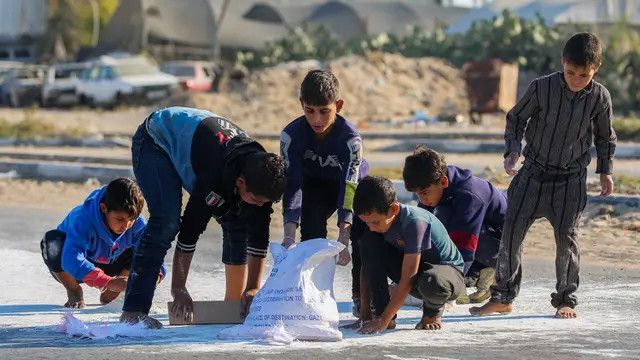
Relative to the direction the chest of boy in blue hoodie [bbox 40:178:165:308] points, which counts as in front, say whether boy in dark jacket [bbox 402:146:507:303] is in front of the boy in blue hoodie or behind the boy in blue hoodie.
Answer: in front

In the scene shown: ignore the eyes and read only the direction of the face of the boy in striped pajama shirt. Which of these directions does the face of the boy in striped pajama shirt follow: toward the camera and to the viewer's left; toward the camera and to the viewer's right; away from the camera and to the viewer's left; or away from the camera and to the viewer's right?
toward the camera and to the viewer's left

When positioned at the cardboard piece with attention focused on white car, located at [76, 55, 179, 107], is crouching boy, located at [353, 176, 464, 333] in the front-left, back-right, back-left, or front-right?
back-right

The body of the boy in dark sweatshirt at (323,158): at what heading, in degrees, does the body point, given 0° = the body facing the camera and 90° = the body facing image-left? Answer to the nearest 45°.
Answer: approximately 0°

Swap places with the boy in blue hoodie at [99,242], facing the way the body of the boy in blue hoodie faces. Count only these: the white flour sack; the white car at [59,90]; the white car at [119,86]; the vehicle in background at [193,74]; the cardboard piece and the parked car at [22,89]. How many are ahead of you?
2

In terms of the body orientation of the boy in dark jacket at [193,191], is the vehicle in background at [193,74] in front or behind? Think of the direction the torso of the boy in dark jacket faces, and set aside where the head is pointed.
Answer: behind

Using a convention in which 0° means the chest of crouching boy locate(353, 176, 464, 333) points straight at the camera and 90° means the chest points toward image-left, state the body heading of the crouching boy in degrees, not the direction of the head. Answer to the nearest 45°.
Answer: approximately 45°

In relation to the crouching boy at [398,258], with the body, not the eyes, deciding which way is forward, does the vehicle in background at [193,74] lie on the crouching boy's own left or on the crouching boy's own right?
on the crouching boy's own right

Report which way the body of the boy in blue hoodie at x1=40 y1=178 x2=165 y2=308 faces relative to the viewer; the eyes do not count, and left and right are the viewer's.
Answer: facing the viewer and to the right of the viewer

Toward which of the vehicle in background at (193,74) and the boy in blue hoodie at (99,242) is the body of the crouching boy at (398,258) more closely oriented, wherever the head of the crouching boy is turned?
the boy in blue hoodie

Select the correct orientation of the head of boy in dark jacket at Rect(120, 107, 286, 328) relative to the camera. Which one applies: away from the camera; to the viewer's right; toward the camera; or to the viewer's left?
to the viewer's right

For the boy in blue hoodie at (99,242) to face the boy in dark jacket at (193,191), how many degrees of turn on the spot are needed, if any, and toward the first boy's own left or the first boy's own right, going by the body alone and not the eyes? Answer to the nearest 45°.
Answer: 0° — they already face them

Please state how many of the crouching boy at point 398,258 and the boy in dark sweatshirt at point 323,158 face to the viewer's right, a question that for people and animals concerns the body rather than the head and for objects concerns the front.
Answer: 0

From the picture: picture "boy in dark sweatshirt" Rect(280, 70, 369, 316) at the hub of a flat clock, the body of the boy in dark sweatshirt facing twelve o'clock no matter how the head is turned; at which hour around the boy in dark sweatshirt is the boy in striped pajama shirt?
The boy in striped pajama shirt is roughly at 9 o'clock from the boy in dark sweatshirt.

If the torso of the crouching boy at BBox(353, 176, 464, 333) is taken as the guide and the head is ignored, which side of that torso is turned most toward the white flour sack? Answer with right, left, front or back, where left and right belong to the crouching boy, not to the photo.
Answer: front

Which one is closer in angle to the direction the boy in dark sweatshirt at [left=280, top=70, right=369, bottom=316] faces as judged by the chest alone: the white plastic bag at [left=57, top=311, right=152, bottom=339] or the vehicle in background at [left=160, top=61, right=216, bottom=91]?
the white plastic bag

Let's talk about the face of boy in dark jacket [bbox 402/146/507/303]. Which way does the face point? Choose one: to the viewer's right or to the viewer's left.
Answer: to the viewer's left
